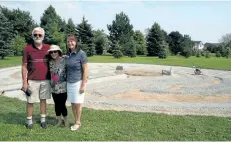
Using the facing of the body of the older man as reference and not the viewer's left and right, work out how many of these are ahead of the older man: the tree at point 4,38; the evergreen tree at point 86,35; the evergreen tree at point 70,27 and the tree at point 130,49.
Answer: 0

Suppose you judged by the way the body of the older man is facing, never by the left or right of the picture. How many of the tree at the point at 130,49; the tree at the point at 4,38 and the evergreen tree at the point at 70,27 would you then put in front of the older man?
0

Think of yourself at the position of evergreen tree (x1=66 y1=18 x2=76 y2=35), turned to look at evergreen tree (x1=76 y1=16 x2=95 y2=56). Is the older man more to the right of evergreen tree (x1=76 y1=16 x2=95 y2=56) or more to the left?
right

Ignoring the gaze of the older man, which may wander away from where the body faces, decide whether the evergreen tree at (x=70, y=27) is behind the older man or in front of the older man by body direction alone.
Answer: behind

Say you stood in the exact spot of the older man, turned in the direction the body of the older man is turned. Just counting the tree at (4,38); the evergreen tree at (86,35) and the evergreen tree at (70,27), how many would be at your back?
3

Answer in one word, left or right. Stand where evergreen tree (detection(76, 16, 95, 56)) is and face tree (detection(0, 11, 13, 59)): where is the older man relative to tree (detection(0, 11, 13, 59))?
left

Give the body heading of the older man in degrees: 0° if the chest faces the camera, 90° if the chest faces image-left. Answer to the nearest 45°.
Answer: approximately 0°

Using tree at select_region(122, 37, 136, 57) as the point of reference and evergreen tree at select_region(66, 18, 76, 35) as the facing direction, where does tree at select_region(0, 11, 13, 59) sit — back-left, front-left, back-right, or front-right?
front-left

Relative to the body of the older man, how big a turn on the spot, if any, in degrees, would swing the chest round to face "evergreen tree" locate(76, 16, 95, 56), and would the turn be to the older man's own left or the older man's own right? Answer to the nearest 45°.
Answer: approximately 180°

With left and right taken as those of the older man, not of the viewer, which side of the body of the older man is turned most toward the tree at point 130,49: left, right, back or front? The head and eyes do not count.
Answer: back

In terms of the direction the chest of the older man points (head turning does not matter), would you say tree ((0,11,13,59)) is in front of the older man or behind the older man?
behind
